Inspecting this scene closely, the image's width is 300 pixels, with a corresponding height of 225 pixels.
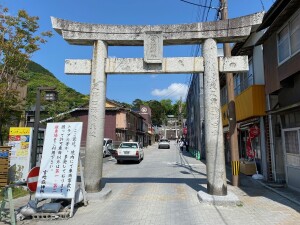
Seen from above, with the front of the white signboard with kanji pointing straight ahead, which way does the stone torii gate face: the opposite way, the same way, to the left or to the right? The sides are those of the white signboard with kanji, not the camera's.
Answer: the same way

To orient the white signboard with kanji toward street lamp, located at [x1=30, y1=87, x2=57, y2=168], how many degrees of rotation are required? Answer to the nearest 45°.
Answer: approximately 180°

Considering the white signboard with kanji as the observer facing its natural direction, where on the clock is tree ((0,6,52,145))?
The tree is roughly at 5 o'clock from the white signboard with kanji.

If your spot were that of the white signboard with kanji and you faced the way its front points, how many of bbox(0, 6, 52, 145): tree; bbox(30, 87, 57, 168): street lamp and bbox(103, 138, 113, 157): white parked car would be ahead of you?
0

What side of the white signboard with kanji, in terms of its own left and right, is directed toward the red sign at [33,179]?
right

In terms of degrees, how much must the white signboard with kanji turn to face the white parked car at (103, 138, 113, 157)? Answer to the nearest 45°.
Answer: approximately 180°

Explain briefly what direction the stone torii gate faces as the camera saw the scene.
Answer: facing the viewer
